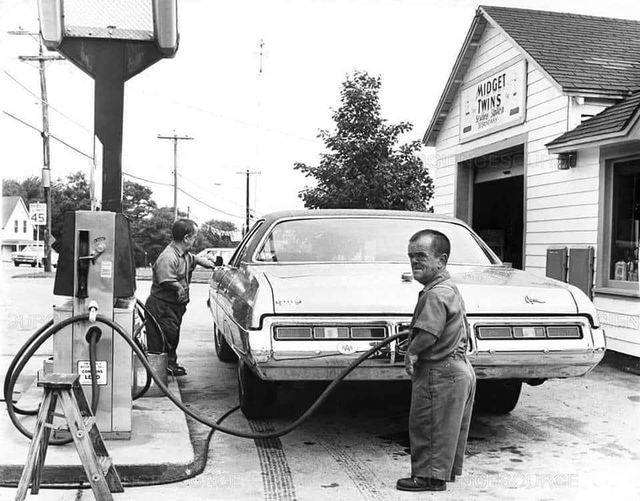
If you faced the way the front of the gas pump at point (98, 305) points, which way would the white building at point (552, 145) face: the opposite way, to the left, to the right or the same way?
to the right

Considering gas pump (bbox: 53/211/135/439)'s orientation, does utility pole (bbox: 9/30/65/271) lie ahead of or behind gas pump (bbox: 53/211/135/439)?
behind

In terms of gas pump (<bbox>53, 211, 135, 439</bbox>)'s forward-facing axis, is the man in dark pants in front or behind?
behind

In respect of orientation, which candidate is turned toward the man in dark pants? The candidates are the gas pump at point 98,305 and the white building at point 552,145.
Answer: the white building

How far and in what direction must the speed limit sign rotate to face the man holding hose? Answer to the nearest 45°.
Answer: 0° — it already faces them

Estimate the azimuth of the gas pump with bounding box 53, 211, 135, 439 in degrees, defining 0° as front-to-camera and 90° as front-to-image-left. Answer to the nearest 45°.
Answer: approximately 0°

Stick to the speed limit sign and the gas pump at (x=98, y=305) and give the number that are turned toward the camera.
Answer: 2

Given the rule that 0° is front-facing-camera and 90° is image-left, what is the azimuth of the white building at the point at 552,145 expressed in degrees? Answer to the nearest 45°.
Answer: approximately 45°

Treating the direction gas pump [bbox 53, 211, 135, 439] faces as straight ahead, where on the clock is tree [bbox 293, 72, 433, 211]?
The tree is roughly at 7 o'clock from the gas pump.

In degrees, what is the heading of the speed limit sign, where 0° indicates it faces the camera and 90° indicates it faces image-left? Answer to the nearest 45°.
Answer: approximately 0°

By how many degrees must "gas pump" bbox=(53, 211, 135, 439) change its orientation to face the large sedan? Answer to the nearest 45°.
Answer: approximately 90° to its left
